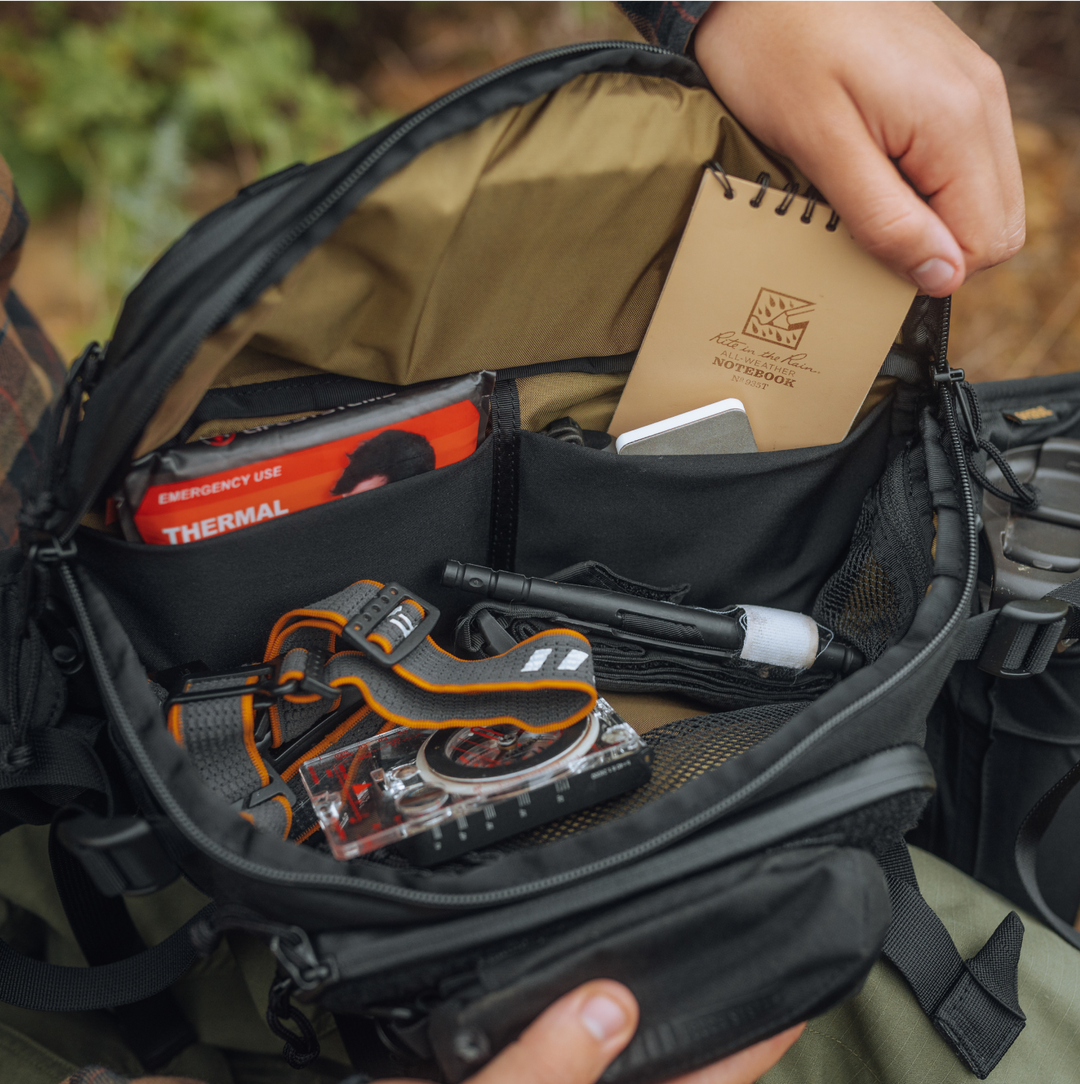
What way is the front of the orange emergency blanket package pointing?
toward the camera
